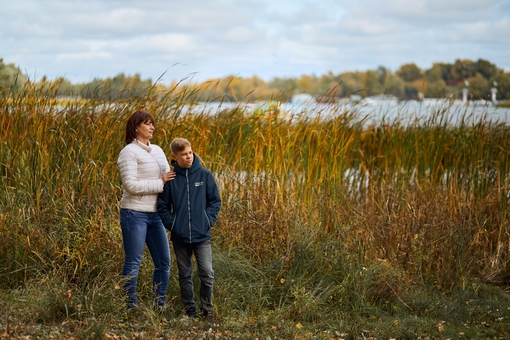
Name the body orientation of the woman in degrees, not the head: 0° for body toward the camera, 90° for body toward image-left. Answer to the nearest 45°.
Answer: approximately 315°

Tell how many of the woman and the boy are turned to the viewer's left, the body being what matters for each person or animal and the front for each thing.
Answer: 0

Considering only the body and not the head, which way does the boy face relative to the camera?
toward the camera
